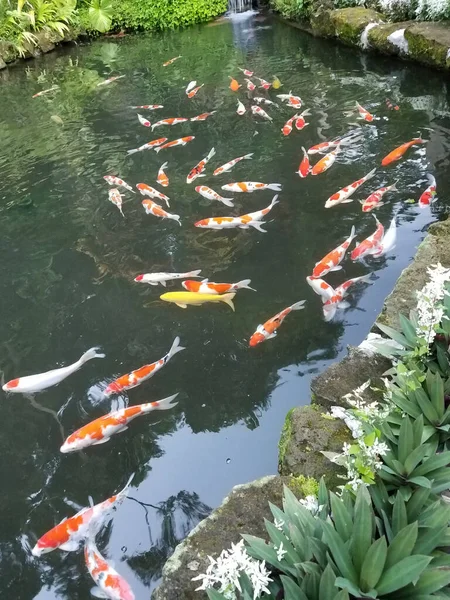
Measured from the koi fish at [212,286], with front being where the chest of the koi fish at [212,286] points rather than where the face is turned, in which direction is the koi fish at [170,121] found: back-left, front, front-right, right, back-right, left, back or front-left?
right

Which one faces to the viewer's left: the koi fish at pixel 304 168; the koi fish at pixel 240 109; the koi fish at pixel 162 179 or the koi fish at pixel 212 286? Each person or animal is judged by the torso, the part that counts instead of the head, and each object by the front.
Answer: the koi fish at pixel 212 286

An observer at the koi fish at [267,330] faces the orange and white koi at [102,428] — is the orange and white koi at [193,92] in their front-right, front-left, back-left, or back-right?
back-right

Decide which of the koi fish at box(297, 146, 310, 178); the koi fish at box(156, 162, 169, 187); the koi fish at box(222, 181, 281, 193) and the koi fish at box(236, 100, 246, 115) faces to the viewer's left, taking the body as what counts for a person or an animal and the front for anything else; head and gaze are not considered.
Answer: the koi fish at box(222, 181, 281, 193)

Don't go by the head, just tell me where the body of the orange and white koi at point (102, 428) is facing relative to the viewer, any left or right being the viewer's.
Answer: facing the viewer and to the left of the viewer

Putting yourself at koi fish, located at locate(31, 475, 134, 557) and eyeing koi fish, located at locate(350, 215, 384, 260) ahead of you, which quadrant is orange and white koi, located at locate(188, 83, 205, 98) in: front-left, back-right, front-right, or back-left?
front-left

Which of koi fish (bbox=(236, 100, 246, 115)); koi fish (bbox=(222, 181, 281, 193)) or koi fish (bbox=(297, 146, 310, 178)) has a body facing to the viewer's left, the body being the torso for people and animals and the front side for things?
koi fish (bbox=(222, 181, 281, 193))

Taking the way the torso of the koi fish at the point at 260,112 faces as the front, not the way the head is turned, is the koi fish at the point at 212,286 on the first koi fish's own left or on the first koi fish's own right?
on the first koi fish's own left

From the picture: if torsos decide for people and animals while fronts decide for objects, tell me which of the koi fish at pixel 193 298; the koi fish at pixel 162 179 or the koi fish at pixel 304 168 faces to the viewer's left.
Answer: the koi fish at pixel 193 298

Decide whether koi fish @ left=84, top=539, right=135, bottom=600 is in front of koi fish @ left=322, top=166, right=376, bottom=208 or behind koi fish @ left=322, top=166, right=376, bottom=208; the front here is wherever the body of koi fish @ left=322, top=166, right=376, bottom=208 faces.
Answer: in front

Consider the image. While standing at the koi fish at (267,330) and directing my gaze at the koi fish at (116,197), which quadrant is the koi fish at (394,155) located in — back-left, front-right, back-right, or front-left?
front-right

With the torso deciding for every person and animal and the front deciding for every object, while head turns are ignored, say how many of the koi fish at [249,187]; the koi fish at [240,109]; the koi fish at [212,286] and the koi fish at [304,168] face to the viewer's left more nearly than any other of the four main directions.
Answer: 2

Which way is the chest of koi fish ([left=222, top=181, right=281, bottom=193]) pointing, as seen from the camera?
to the viewer's left
